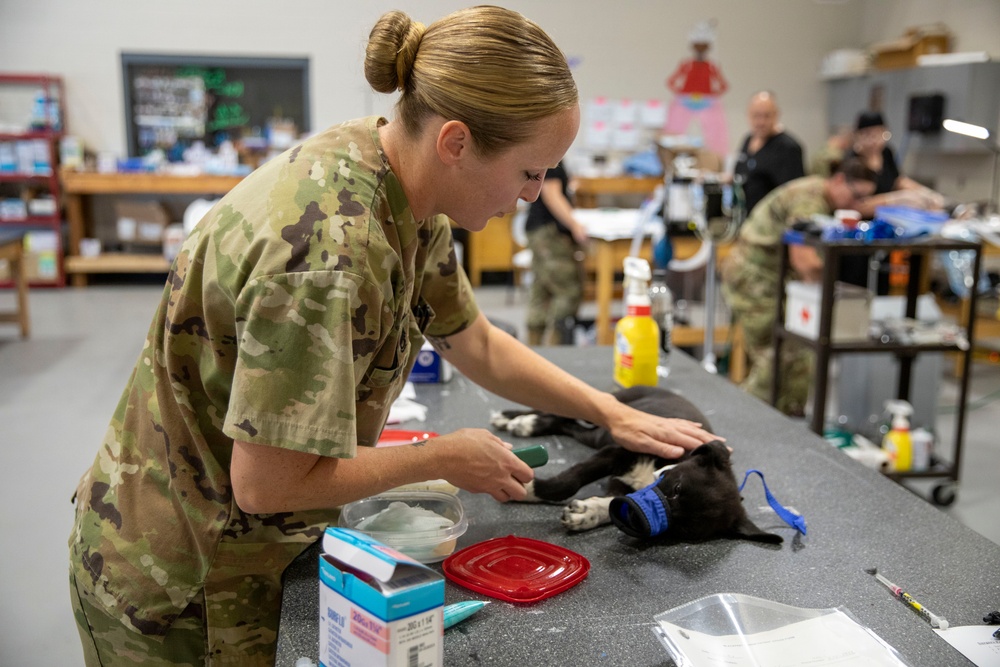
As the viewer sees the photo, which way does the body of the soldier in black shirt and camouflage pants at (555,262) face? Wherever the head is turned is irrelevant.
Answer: to the viewer's right

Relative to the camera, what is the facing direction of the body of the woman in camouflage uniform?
to the viewer's right

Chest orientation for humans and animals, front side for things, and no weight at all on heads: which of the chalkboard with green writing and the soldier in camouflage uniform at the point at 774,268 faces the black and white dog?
the chalkboard with green writing

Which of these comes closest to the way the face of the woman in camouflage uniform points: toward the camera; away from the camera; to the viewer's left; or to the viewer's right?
to the viewer's right

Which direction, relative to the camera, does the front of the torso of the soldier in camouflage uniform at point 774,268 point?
to the viewer's right

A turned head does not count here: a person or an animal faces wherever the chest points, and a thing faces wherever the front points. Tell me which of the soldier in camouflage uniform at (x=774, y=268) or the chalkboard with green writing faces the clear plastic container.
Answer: the chalkboard with green writing

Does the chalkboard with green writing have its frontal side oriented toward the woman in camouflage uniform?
yes

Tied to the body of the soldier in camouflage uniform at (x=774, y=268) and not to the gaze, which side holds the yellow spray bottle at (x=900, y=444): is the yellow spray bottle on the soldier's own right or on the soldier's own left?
on the soldier's own right

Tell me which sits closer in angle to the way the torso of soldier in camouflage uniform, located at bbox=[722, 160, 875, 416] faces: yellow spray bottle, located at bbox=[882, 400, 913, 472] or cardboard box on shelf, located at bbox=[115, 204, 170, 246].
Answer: the yellow spray bottle
